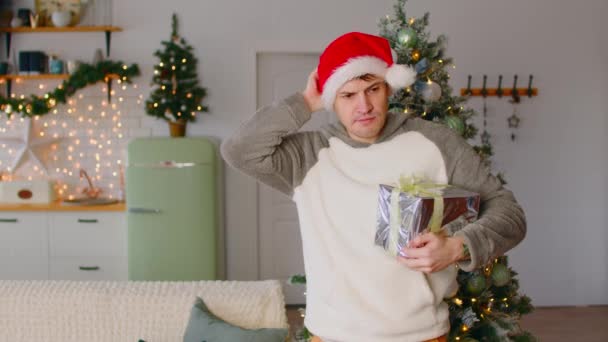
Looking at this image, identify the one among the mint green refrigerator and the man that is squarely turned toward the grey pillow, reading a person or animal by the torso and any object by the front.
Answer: the mint green refrigerator

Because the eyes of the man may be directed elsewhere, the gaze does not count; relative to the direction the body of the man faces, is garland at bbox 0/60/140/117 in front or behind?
behind

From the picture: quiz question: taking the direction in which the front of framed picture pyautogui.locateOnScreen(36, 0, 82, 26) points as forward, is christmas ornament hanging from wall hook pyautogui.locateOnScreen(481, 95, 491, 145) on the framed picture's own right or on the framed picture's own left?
on the framed picture's own left

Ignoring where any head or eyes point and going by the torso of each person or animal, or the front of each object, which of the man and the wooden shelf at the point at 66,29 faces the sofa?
the wooden shelf

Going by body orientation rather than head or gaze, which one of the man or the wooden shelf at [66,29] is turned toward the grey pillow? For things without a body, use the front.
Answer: the wooden shelf

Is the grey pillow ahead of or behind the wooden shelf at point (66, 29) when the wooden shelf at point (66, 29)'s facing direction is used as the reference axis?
ahead

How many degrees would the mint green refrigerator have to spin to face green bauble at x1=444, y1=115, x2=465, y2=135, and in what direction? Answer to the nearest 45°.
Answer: approximately 45° to its left

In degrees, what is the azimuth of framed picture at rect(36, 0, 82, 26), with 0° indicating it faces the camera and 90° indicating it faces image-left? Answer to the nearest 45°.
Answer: approximately 0°

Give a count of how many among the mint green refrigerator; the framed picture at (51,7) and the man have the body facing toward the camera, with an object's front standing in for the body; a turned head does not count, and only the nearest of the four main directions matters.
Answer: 3
